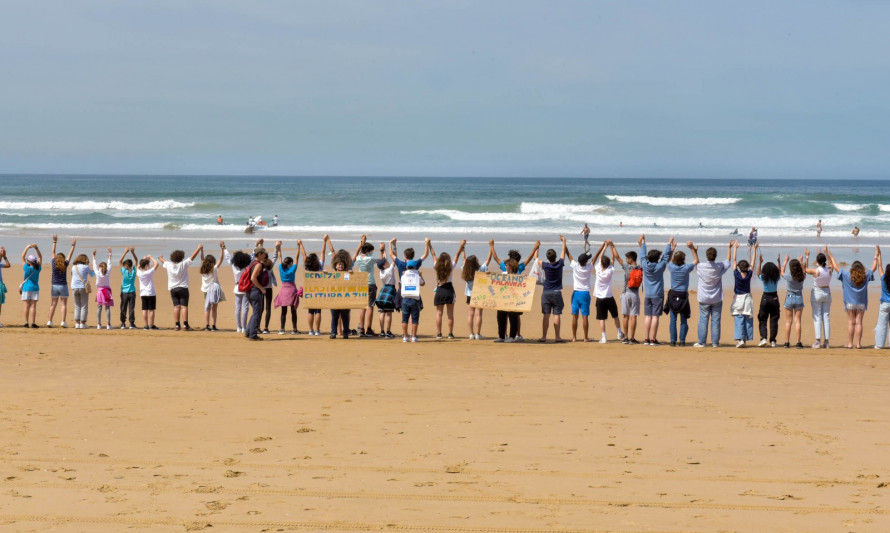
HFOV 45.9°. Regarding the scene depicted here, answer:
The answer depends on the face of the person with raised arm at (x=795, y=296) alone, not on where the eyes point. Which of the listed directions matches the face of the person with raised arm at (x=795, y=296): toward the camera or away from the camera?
away from the camera

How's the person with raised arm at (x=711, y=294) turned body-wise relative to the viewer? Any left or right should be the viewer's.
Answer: facing away from the viewer

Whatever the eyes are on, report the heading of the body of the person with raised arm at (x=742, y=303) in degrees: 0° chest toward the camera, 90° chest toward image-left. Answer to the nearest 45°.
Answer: approximately 180°

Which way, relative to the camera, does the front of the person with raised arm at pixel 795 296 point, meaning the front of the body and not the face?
away from the camera

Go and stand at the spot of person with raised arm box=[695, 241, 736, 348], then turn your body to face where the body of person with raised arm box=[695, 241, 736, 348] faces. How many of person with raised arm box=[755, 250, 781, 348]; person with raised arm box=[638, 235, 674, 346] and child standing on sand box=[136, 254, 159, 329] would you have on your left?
2

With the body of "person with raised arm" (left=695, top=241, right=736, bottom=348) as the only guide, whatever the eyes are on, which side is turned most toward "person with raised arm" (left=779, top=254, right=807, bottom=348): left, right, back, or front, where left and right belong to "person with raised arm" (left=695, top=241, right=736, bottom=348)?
right

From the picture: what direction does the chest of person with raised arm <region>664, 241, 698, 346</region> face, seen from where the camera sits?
away from the camera

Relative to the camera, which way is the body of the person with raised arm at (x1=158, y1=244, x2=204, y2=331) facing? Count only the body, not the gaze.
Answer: away from the camera

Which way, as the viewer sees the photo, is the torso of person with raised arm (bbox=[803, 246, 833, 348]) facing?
away from the camera

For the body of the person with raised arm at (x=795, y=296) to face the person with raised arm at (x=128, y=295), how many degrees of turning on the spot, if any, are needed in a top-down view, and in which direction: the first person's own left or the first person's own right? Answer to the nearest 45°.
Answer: approximately 90° to the first person's own left

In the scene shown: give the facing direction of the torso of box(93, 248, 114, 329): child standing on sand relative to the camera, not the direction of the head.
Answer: away from the camera

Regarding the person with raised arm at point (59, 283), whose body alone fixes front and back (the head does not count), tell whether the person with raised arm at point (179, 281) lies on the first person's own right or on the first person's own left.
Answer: on the first person's own right

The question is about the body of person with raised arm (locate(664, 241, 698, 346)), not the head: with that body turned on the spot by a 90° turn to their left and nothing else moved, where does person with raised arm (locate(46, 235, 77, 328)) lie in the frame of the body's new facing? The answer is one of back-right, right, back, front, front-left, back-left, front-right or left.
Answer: front

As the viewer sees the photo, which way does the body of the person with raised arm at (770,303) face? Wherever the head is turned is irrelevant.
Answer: away from the camera

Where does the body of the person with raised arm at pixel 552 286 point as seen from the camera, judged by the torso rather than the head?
away from the camera

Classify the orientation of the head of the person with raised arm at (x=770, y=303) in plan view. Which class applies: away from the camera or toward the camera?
away from the camera

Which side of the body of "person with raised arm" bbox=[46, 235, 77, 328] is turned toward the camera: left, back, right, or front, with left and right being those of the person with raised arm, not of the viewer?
back
